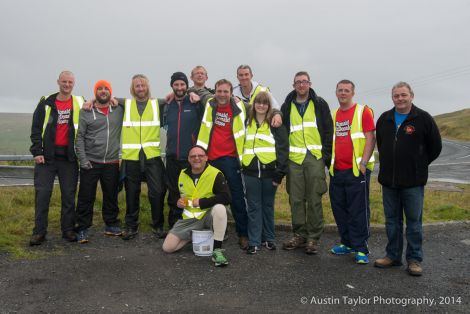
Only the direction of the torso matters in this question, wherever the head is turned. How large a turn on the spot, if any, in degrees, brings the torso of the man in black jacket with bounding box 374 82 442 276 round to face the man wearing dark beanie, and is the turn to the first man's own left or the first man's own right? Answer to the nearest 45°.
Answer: approximately 45° to the first man's own right

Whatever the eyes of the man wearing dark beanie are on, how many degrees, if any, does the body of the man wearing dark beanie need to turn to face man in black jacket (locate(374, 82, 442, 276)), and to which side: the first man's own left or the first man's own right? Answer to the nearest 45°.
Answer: approximately 45° to the first man's own left

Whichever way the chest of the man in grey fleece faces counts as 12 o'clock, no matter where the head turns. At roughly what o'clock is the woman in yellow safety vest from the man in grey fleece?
The woman in yellow safety vest is roughly at 10 o'clock from the man in grey fleece.

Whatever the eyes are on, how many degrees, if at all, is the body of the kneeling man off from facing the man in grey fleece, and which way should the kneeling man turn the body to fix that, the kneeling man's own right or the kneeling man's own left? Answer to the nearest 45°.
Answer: approximately 135° to the kneeling man's own right

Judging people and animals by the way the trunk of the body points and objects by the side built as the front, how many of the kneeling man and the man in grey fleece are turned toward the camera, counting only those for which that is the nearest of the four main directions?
2

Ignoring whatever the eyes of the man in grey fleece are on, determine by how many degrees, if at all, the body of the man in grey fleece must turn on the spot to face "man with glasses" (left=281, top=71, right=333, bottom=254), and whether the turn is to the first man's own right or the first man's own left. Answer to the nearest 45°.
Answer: approximately 45° to the first man's own left

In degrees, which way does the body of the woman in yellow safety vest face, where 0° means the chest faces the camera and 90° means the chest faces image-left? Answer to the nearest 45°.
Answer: approximately 0°

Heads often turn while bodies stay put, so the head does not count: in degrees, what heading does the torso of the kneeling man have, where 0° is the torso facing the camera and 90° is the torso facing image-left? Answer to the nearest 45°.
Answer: approximately 0°

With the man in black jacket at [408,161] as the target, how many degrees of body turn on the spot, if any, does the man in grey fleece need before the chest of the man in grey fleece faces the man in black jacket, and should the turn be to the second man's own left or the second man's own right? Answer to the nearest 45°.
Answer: approximately 45° to the second man's own left
